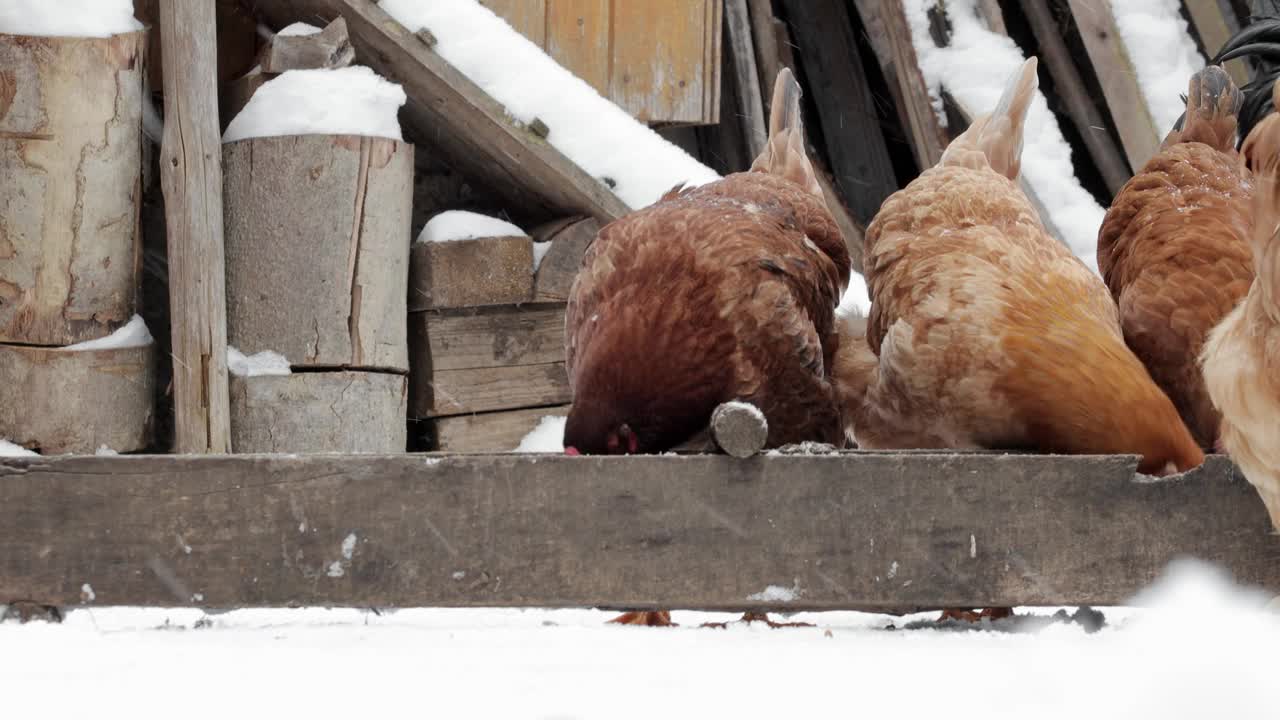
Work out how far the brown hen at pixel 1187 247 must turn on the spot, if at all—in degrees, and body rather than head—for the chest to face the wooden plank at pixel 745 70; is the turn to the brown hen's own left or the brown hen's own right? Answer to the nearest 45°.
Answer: approximately 135° to the brown hen's own right

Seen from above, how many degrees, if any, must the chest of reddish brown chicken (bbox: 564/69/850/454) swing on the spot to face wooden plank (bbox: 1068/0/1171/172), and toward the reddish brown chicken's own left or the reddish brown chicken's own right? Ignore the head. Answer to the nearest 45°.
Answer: approximately 180°

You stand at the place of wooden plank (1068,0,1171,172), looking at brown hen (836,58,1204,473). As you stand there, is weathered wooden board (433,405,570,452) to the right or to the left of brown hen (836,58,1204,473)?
right

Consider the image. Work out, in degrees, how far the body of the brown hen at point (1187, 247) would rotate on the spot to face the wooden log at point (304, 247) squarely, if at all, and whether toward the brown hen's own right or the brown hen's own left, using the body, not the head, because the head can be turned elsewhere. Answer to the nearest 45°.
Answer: approximately 90° to the brown hen's own right

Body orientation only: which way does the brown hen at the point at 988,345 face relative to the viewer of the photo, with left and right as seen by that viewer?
facing the viewer and to the right of the viewer

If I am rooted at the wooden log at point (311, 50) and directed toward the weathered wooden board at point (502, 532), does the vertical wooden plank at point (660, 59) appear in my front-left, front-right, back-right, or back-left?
back-left

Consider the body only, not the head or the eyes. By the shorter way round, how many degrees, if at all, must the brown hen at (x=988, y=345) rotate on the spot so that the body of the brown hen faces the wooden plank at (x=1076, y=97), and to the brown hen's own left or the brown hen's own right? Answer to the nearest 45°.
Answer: approximately 135° to the brown hen's own left

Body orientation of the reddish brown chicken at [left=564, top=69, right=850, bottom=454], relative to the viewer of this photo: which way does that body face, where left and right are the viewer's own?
facing the viewer and to the left of the viewer
